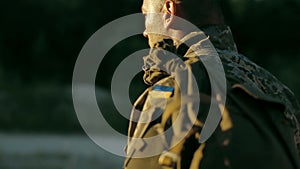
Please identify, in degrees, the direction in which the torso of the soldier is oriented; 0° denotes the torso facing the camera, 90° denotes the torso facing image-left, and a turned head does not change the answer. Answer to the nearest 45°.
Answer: approximately 135°
